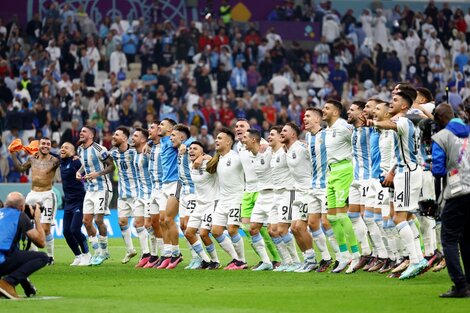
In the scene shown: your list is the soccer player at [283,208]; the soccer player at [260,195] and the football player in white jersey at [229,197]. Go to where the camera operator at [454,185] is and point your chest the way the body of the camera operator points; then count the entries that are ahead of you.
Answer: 3

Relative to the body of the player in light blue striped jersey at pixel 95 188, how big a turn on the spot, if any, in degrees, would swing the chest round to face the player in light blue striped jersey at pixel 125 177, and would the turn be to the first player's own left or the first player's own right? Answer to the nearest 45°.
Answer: approximately 135° to the first player's own left

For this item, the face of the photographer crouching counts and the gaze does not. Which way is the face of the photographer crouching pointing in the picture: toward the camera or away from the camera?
away from the camera

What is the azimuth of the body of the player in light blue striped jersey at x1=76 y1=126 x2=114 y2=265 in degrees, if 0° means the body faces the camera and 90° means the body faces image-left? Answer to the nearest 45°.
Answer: approximately 45°

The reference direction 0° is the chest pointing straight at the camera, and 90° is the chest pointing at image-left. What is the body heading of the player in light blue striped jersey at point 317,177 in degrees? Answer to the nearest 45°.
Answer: approximately 45°

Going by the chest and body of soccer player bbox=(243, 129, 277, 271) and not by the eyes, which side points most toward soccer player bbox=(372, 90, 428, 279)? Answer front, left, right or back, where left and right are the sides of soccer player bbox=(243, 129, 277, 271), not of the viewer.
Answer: left

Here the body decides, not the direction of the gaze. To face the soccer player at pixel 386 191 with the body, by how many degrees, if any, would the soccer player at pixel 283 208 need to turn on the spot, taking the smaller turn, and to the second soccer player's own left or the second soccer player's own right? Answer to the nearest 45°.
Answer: approximately 90° to the second soccer player's own left

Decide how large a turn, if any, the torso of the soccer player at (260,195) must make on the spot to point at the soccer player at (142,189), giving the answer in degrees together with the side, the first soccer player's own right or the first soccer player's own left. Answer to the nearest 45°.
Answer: approximately 90° to the first soccer player's own right

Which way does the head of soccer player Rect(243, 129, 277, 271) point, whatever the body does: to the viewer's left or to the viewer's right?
to the viewer's left

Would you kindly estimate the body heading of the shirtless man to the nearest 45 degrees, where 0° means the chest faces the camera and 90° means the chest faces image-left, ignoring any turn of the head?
approximately 0°

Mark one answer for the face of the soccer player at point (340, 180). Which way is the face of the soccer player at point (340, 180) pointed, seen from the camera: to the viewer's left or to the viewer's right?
to the viewer's left
